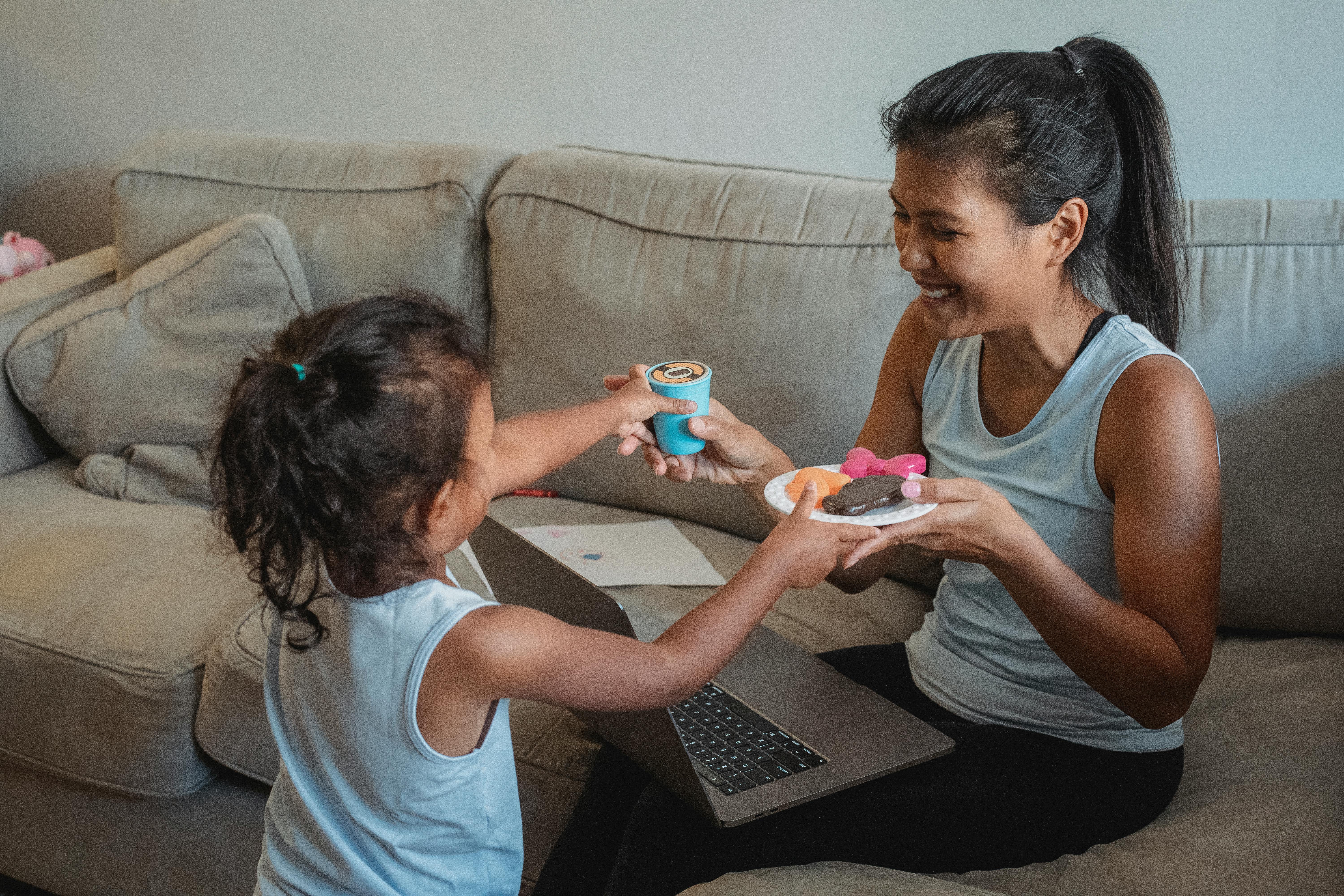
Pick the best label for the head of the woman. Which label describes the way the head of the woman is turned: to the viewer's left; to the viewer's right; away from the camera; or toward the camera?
to the viewer's left

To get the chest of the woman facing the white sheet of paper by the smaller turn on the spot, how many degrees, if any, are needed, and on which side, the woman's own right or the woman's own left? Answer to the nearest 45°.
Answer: approximately 90° to the woman's own right

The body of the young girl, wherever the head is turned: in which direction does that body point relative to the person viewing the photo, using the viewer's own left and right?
facing away from the viewer and to the right of the viewer

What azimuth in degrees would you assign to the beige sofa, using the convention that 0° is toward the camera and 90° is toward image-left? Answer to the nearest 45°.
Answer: approximately 0°

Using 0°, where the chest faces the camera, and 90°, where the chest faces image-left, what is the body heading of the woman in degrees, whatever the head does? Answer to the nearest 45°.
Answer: approximately 45°

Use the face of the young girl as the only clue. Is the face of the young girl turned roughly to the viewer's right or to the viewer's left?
to the viewer's right

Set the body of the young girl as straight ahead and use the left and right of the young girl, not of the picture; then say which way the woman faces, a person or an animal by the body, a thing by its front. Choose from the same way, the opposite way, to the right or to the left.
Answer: the opposite way
